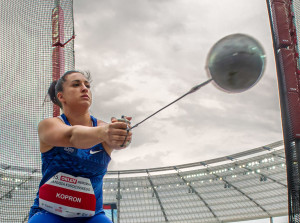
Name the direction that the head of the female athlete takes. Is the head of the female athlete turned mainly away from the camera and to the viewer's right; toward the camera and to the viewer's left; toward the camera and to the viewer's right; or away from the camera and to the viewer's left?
toward the camera and to the viewer's right

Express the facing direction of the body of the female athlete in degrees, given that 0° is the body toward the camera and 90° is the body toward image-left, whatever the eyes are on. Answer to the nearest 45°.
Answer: approximately 315°
